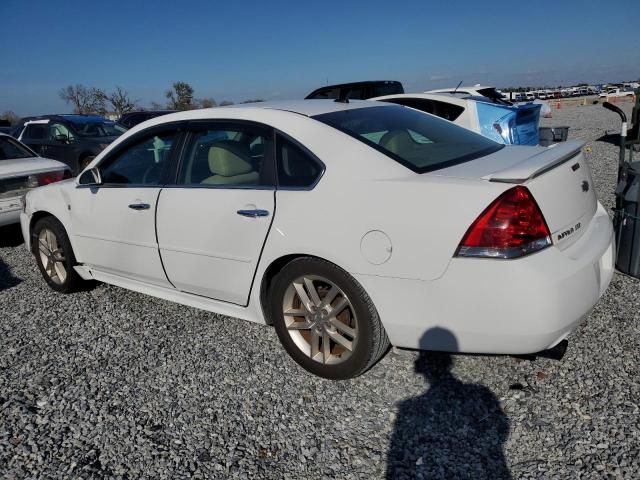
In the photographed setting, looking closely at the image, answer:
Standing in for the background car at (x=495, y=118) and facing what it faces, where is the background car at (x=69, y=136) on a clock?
the background car at (x=69, y=136) is roughly at 11 o'clock from the background car at (x=495, y=118).

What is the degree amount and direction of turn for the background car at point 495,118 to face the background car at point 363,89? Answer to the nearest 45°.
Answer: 0° — it already faces it

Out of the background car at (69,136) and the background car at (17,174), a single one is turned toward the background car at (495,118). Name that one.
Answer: the background car at (69,136)

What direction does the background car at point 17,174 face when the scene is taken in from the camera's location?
facing away from the viewer and to the left of the viewer

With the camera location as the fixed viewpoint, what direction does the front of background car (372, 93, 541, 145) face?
facing away from the viewer and to the left of the viewer

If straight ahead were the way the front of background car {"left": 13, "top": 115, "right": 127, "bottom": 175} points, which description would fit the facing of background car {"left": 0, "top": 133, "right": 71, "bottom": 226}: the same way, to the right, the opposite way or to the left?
the opposite way

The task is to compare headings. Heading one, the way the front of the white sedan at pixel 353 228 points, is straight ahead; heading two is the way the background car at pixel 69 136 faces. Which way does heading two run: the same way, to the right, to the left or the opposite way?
the opposite way

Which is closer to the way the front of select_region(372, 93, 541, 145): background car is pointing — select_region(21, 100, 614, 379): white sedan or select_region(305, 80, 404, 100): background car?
the background car

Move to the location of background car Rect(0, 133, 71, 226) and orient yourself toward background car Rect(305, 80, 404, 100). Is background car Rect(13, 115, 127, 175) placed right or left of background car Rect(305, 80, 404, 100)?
left
